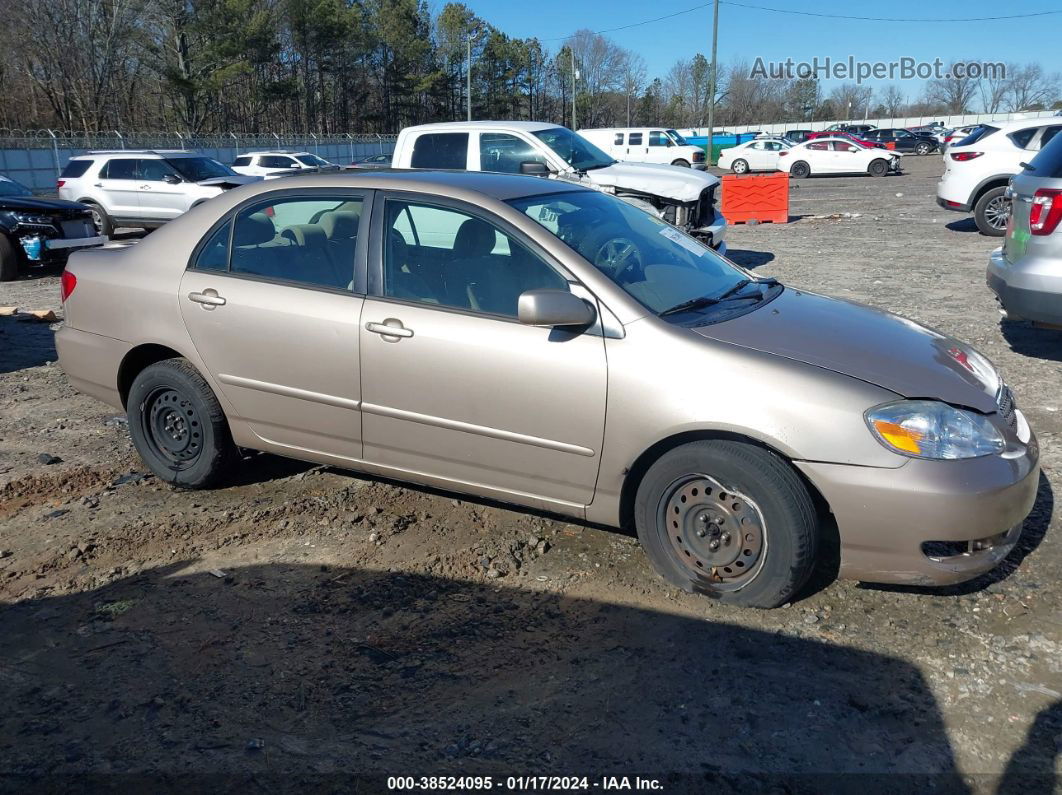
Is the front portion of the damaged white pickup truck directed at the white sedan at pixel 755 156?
no

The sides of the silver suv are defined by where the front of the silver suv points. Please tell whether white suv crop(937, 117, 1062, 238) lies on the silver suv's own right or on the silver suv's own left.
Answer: on the silver suv's own left

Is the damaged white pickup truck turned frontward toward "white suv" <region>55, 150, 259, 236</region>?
no

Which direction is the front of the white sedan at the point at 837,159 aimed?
to the viewer's right

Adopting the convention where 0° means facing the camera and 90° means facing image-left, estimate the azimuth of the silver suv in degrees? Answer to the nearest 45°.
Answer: approximately 225°

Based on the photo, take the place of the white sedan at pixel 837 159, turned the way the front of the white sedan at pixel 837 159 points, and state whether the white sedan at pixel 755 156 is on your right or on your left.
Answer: on your left

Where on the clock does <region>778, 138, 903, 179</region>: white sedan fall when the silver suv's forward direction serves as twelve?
The white sedan is roughly at 10 o'clock from the silver suv.

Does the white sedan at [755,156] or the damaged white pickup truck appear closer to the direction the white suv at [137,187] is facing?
the damaged white pickup truck

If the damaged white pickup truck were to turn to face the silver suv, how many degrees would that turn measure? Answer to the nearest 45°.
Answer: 0° — it already faces it

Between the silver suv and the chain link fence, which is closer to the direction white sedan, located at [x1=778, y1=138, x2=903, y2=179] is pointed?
the silver suv

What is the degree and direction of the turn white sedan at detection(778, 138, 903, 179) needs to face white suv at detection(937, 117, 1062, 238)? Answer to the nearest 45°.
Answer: approximately 90° to its right

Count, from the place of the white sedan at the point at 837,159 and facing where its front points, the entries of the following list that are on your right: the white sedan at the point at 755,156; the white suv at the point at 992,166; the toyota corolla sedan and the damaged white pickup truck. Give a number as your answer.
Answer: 3

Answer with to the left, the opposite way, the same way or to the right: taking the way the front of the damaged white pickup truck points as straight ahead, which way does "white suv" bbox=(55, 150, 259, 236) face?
the same way

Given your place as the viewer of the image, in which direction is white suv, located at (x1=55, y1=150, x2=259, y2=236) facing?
facing the viewer and to the right of the viewer

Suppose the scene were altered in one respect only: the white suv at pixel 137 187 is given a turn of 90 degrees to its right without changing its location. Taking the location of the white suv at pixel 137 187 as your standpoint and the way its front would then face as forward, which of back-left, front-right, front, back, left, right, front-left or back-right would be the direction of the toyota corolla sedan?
front-left

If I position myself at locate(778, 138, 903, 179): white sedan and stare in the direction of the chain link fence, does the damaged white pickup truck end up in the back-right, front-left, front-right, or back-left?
front-left

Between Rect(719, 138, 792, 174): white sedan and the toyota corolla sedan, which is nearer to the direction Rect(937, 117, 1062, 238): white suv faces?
the white sedan
